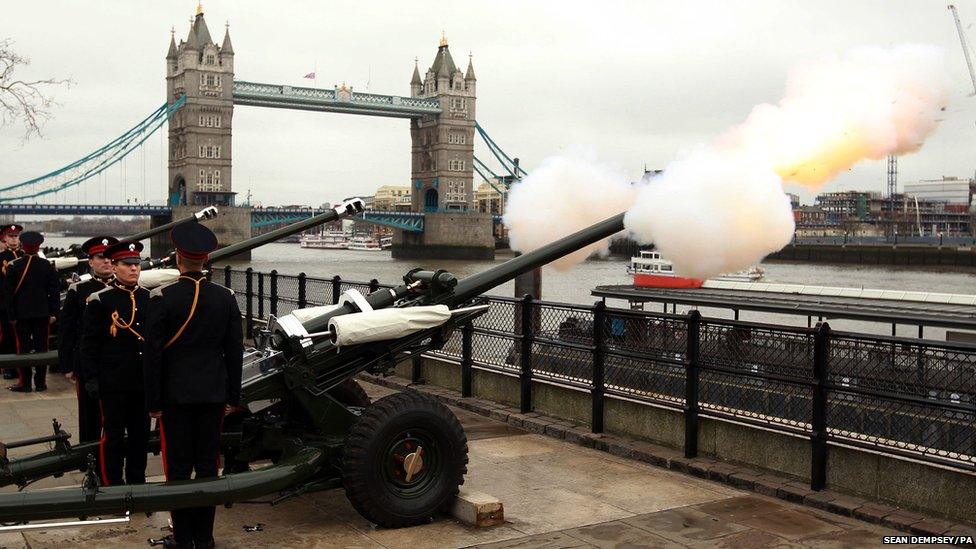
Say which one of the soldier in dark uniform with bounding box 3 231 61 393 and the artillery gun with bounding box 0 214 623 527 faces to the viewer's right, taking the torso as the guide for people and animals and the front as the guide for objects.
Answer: the artillery gun

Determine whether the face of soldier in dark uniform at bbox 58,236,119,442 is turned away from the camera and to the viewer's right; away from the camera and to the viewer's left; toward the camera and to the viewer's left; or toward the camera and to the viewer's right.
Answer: toward the camera and to the viewer's right

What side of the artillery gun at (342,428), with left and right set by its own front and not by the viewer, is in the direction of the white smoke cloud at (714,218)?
front

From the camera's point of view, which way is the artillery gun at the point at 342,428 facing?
to the viewer's right

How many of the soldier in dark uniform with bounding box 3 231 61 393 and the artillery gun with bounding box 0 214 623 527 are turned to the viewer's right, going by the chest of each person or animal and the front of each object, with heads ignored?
1

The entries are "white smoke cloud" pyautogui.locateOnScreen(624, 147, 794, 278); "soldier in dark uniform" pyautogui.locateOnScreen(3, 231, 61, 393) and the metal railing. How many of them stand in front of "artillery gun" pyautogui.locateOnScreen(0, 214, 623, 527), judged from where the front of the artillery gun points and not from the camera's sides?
2
